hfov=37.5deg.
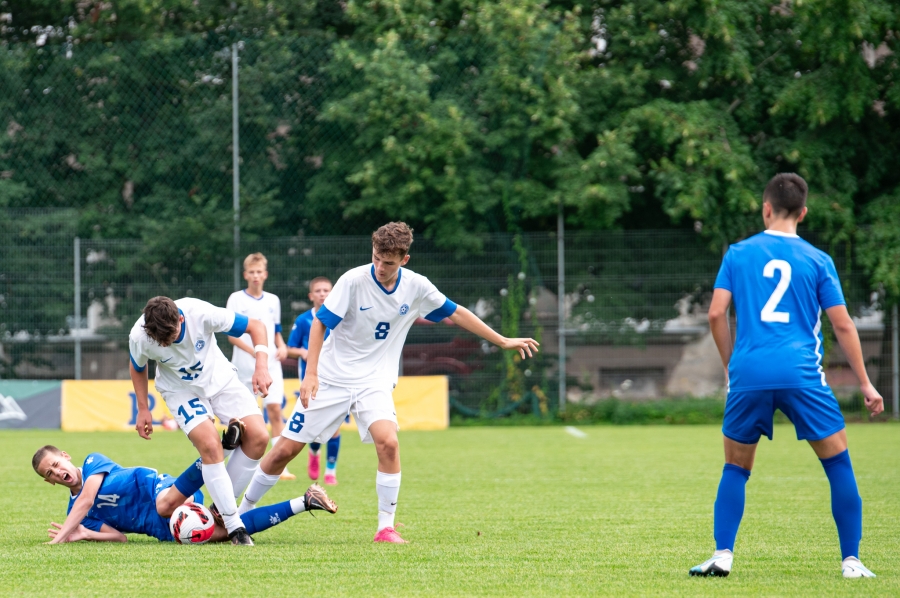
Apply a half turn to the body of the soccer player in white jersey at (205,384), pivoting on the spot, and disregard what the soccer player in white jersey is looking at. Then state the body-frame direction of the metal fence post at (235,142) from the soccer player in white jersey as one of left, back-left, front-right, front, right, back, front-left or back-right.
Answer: front

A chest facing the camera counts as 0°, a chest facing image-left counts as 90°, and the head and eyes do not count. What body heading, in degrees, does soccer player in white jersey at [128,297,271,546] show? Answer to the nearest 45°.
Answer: approximately 0°

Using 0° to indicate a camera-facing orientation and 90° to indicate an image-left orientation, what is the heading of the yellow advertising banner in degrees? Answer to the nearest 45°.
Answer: approximately 0°

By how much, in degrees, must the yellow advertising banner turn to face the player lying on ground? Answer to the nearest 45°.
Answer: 0° — it already faces them

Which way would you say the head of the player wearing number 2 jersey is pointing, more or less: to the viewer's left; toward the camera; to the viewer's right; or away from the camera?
away from the camera

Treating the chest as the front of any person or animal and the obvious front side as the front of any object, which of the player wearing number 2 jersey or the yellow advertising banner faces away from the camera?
the player wearing number 2 jersey

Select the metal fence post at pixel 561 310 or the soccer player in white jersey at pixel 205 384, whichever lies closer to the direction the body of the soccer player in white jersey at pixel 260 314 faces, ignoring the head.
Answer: the soccer player in white jersey

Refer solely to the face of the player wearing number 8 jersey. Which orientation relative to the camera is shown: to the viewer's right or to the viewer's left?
to the viewer's left

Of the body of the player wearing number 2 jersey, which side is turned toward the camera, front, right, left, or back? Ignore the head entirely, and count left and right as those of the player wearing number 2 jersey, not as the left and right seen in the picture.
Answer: back

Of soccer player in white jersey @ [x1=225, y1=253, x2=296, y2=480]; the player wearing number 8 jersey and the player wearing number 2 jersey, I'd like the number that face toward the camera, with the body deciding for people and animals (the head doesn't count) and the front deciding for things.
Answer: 2
